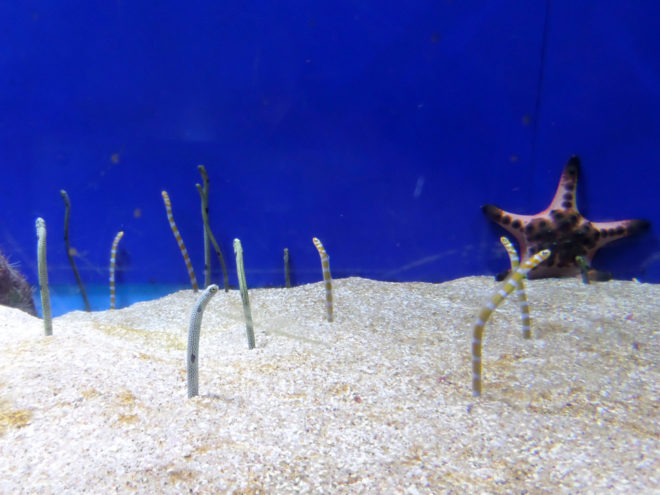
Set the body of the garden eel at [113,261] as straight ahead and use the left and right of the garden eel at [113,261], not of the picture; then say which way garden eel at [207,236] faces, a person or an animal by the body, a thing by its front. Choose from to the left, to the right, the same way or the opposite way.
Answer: the opposite way

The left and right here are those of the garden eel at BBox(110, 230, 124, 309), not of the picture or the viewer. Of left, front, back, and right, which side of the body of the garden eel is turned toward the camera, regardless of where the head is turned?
right

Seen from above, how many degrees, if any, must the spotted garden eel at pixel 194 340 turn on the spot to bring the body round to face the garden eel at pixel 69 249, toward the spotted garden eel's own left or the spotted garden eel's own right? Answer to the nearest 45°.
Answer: approximately 135° to the spotted garden eel's own left

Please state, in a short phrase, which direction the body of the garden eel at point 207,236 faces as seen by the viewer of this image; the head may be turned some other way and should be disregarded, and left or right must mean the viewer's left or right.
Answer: facing to the left of the viewer

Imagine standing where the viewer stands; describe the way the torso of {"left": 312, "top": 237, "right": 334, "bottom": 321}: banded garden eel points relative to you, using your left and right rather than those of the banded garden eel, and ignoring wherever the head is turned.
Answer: facing to the left of the viewer

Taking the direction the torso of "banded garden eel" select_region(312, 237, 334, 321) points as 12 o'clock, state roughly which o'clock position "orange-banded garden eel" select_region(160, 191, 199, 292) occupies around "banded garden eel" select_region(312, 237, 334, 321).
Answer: "orange-banded garden eel" select_region(160, 191, 199, 292) is roughly at 1 o'clock from "banded garden eel" select_region(312, 237, 334, 321).

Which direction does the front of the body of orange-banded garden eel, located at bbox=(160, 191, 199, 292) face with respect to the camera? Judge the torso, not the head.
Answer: to the viewer's left

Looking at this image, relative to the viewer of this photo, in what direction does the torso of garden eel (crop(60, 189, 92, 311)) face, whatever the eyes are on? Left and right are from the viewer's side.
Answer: facing to the left of the viewer

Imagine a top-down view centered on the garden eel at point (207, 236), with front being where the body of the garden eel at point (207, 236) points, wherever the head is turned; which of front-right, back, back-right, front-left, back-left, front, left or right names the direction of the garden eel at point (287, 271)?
back

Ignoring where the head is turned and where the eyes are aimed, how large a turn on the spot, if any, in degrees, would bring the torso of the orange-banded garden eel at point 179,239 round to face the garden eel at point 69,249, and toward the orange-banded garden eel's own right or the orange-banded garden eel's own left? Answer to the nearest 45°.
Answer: approximately 45° to the orange-banded garden eel's own right

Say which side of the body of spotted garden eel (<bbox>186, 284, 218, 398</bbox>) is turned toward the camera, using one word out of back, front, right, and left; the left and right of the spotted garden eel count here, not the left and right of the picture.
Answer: right

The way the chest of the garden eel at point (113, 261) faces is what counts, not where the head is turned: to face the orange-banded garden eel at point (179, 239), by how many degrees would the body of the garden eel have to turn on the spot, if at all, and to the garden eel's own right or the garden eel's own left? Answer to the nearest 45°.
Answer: approximately 45° to the garden eel's own right

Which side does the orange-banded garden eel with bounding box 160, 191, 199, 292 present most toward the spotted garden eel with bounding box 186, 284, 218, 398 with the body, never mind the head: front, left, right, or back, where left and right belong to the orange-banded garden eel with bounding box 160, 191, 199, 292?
left
